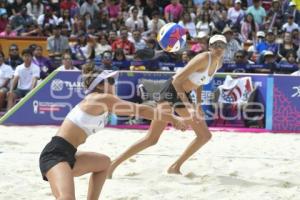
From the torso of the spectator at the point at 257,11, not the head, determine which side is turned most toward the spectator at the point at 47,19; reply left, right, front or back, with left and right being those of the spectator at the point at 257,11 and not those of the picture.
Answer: right

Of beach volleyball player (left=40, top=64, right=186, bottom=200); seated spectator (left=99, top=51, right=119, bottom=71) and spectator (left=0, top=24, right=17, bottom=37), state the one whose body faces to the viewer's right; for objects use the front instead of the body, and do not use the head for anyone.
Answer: the beach volleyball player

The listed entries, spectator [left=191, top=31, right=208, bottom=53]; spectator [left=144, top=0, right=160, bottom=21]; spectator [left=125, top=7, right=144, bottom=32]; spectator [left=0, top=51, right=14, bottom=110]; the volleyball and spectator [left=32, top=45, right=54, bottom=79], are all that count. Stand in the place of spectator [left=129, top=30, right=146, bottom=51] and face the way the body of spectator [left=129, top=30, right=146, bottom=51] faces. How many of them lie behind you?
2

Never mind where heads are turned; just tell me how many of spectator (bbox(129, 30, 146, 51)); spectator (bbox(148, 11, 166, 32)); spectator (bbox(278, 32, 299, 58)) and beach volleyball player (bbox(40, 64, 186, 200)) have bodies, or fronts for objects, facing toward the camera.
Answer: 3

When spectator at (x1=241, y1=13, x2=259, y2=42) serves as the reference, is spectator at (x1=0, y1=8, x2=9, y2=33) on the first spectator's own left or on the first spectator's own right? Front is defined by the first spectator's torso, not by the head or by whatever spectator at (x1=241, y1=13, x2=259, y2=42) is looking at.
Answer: on the first spectator's own right

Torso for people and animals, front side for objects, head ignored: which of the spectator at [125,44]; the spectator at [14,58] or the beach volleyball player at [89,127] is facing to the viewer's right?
the beach volleyball player

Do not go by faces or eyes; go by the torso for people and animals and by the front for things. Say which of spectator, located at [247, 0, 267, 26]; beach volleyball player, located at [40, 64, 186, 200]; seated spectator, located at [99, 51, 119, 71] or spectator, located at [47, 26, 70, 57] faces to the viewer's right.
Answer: the beach volleyball player

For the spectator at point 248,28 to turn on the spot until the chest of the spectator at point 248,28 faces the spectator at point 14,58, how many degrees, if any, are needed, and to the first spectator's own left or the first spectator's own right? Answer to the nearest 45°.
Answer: approximately 45° to the first spectator's own right

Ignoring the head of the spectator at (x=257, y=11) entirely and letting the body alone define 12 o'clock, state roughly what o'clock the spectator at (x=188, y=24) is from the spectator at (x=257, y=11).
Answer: the spectator at (x=188, y=24) is roughly at 2 o'clock from the spectator at (x=257, y=11).

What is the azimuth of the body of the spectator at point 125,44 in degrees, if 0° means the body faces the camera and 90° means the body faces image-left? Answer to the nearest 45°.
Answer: approximately 0°

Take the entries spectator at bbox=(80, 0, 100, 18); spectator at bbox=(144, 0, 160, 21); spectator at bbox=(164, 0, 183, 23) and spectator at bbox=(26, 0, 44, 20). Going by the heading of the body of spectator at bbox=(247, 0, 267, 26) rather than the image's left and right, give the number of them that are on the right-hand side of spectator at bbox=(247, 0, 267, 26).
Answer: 4
